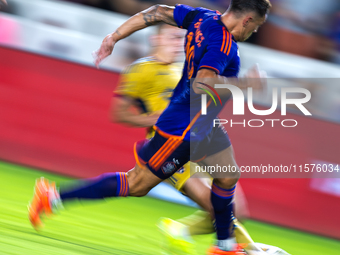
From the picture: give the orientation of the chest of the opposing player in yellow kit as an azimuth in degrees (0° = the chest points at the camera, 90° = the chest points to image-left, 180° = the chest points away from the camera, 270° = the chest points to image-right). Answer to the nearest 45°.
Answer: approximately 315°

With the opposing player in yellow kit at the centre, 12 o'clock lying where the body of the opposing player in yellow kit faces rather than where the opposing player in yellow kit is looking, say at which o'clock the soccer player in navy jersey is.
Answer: The soccer player in navy jersey is roughly at 1 o'clock from the opposing player in yellow kit.

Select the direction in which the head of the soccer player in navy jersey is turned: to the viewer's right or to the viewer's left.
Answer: to the viewer's right
